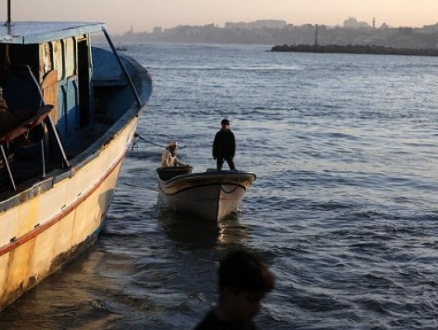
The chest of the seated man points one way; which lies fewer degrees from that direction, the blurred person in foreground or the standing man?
the standing man

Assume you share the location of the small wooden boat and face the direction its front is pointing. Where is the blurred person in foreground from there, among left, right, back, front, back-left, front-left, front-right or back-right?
front-right

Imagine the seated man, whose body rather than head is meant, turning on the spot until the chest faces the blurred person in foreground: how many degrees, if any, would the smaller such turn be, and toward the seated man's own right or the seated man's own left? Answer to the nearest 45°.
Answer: approximately 45° to the seated man's own right

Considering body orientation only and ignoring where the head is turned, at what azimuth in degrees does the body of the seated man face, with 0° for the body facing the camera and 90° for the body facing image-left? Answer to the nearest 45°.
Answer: approximately 315°

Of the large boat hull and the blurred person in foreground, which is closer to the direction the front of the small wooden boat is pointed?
the blurred person in foreground

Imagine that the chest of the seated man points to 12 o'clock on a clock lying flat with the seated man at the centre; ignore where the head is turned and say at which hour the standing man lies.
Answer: The standing man is roughly at 12 o'clock from the seated man.
